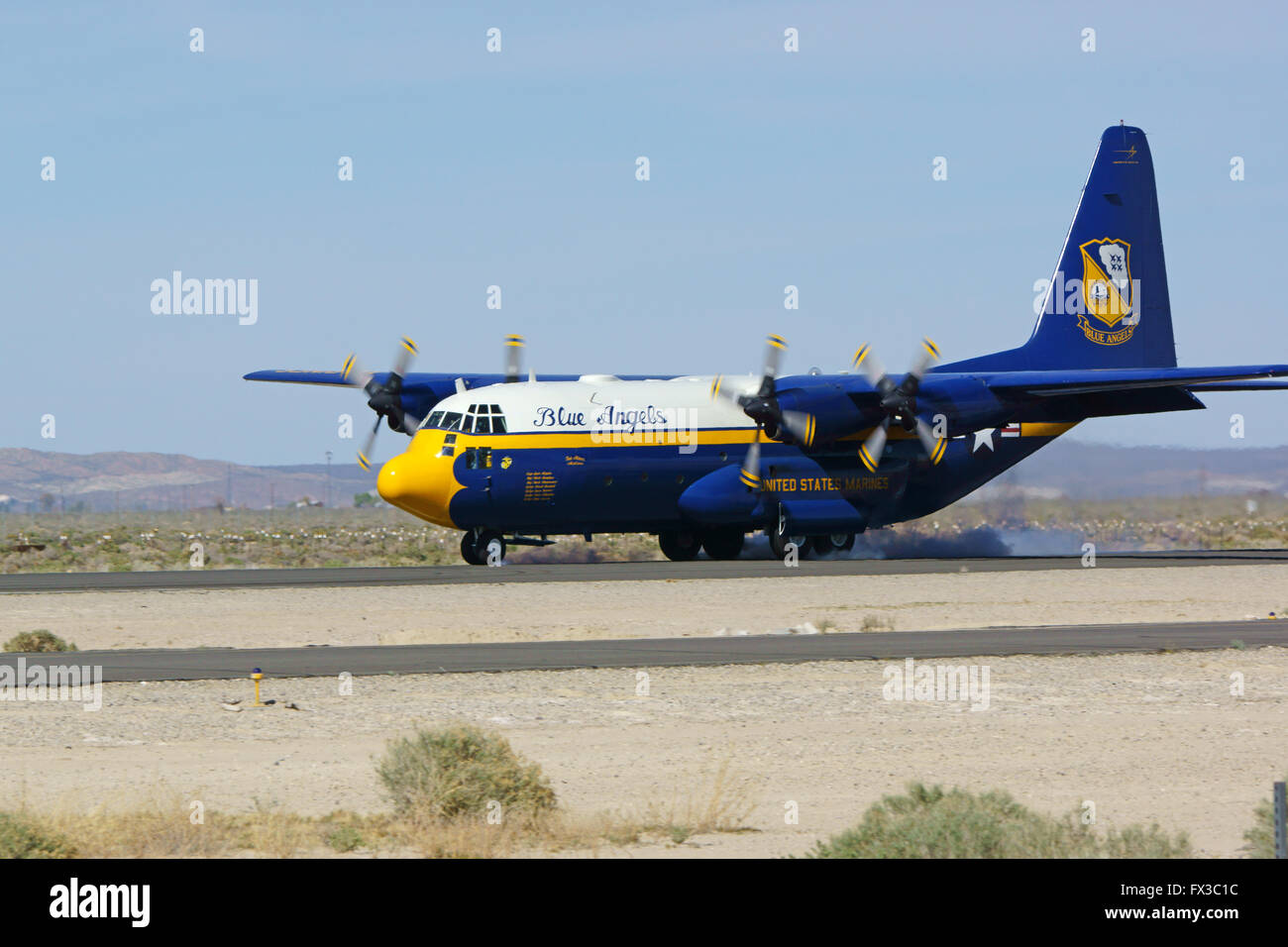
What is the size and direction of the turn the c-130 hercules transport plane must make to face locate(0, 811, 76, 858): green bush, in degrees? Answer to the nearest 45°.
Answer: approximately 45° to its left

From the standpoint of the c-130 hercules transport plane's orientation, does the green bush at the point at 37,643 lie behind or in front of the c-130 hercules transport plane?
in front

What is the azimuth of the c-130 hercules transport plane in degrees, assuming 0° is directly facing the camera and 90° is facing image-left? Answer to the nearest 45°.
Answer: approximately 45°

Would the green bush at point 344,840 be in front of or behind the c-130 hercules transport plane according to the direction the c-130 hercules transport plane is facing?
in front

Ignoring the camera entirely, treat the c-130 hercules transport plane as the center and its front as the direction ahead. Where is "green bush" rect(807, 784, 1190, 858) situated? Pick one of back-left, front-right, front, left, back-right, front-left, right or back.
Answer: front-left
